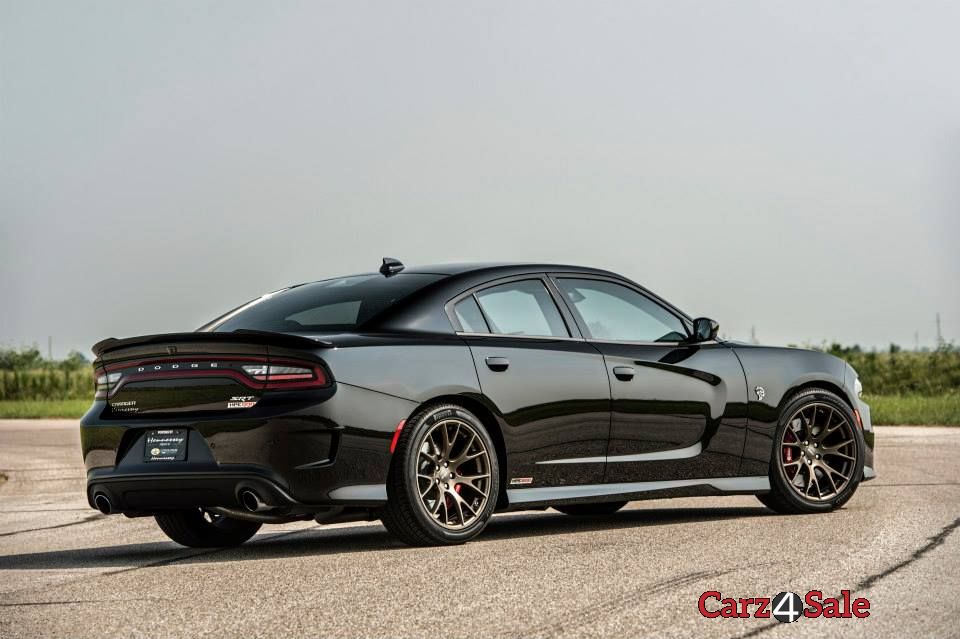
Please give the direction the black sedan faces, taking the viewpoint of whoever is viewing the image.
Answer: facing away from the viewer and to the right of the viewer
